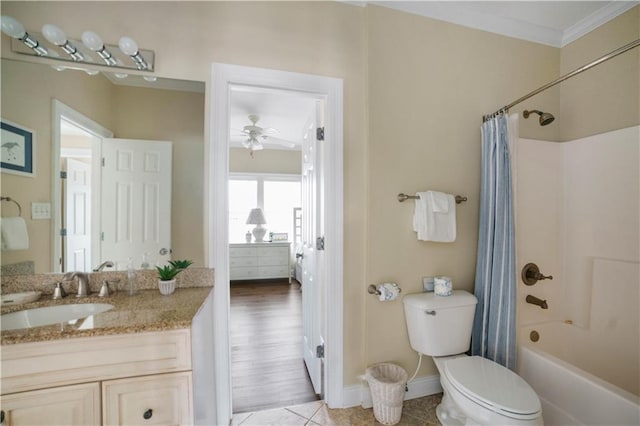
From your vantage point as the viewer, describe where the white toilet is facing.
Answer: facing the viewer and to the right of the viewer

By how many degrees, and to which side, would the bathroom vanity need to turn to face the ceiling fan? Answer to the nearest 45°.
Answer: approximately 135° to its left

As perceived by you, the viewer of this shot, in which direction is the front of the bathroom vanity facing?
facing the viewer

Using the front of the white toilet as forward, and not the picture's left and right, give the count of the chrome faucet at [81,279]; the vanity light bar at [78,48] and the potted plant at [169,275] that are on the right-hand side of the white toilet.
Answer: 3

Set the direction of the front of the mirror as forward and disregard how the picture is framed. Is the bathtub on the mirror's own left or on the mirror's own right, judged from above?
on the mirror's own left

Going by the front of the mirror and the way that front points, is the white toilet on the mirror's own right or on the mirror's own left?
on the mirror's own left

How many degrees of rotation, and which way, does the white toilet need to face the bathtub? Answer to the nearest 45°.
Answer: approximately 90° to its left

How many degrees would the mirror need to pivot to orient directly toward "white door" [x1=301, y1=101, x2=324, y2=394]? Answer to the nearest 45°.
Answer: approximately 90° to its left

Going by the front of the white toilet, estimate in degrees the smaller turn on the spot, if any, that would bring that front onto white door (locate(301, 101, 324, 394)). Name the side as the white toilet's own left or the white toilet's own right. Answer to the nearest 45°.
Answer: approximately 135° to the white toilet's own right

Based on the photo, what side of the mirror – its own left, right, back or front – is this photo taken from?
front
